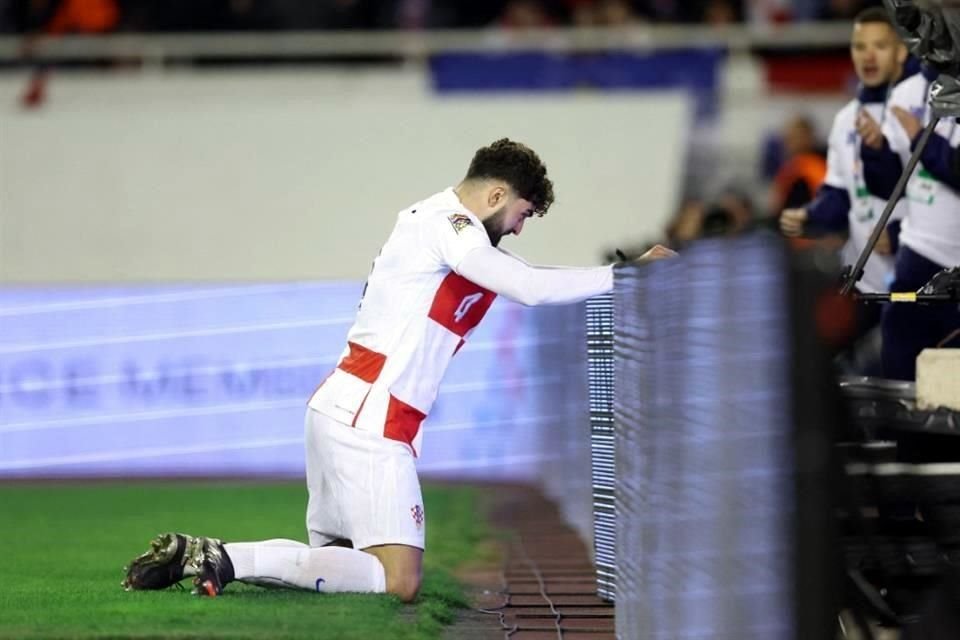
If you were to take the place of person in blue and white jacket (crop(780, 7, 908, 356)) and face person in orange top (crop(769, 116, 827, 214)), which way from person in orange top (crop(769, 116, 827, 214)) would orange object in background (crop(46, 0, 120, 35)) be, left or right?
left

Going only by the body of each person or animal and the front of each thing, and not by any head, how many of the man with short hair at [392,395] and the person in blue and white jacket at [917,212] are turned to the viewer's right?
1

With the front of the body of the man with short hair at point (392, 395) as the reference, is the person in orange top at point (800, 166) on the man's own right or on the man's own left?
on the man's own left

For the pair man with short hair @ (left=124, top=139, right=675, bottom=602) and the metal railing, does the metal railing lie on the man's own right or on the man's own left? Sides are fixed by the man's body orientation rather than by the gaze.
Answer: on the man's own left

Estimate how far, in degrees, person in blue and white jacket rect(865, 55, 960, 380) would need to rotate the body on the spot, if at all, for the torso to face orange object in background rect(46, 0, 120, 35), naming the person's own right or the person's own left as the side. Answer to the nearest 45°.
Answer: approximately 90° to the person's own right

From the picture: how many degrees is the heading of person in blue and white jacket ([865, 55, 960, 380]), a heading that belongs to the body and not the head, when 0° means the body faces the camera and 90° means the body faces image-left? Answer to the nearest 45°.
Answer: approximately 45°

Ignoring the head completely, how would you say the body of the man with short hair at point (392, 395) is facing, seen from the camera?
to the viewer's right

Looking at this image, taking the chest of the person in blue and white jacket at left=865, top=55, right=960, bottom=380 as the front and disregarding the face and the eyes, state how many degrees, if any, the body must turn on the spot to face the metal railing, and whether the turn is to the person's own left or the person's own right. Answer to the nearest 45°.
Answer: approximately 90° to the person's own right
